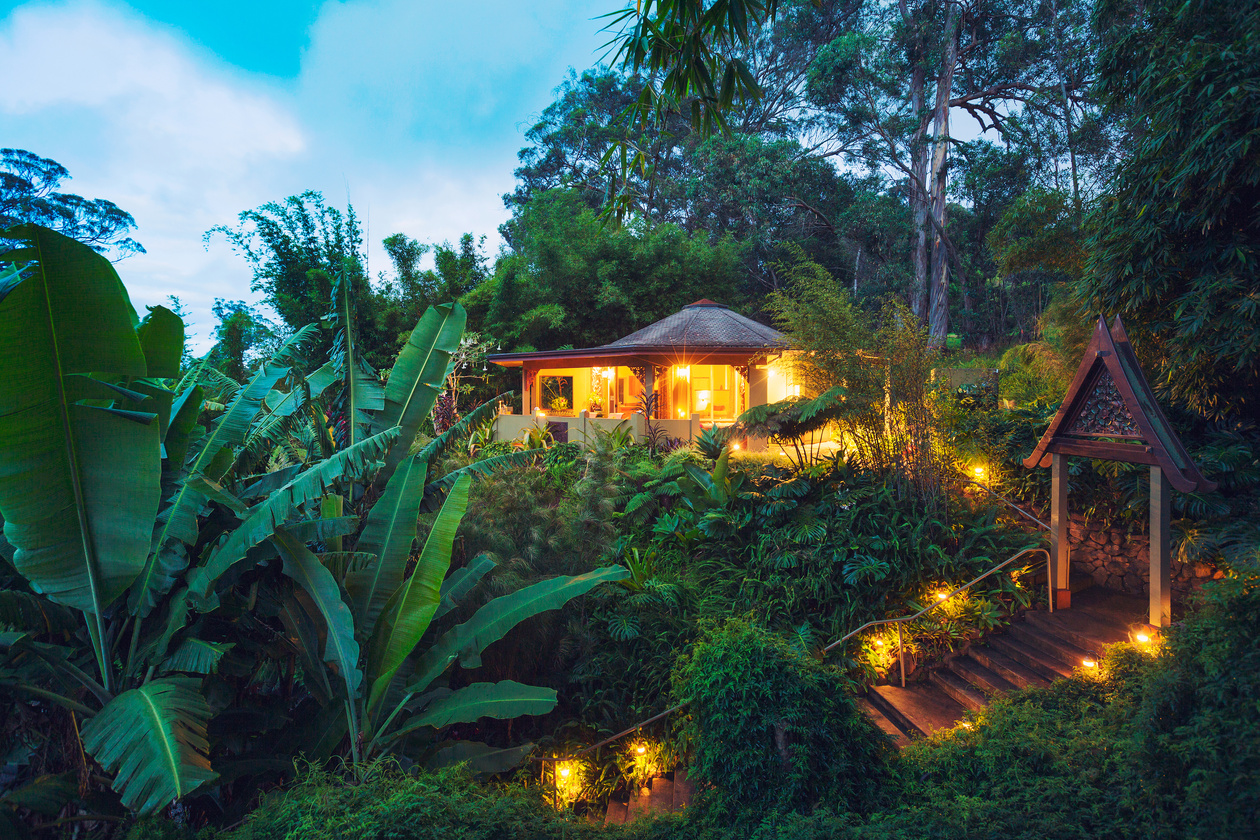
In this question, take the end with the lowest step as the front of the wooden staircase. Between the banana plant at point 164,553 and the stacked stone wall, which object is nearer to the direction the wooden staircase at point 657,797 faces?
the banana plant

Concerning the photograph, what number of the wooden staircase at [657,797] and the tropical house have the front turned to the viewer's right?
0

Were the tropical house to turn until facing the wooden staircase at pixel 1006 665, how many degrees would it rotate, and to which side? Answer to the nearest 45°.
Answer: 0° — it already faces it

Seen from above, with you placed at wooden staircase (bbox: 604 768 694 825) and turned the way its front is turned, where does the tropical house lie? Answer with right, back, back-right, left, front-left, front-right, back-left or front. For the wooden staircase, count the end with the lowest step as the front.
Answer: back-right

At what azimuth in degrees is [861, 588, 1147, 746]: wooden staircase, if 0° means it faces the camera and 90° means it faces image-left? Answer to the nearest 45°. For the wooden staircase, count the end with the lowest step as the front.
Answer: approximately 45°

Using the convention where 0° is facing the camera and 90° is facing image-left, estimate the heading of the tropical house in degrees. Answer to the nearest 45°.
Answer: approximately 0°

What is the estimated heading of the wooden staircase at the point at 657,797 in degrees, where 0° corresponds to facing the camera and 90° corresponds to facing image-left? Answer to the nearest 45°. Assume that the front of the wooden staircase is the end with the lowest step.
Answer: approximately 45°

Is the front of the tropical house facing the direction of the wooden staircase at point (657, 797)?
yes

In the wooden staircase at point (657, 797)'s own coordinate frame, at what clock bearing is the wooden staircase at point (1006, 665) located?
the wooden staircase at point (1006, 665) is roughly at 7 o'clock from the wooden staircase at point (657, 797).
